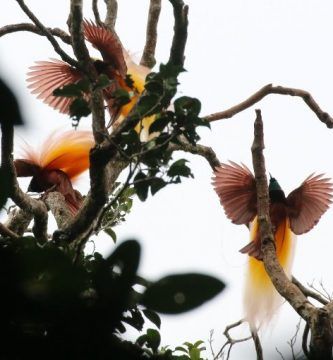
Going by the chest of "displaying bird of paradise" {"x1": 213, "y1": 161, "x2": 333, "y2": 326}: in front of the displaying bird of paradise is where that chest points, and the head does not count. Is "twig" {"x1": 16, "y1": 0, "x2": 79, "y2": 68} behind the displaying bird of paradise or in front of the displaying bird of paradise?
in front

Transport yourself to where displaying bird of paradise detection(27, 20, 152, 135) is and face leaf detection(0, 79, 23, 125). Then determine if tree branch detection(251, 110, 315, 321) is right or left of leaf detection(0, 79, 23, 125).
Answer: left

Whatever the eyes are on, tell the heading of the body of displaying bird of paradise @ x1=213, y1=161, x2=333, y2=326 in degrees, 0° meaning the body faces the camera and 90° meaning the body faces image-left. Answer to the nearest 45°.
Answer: approximately 0°

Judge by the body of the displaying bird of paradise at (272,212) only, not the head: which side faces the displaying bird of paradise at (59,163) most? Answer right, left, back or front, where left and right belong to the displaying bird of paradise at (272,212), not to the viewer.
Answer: right

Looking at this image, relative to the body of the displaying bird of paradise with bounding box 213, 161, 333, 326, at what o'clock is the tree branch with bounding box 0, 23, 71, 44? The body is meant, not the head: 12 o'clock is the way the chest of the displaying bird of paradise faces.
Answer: The tree branch is roughly at 2 o'clock from the displaying bird of paradise.

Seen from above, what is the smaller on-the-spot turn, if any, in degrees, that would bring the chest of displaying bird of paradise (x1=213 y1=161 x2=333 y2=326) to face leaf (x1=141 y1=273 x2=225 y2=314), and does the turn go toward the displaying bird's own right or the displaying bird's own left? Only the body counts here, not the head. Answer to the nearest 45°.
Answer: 0° — it already faces it
